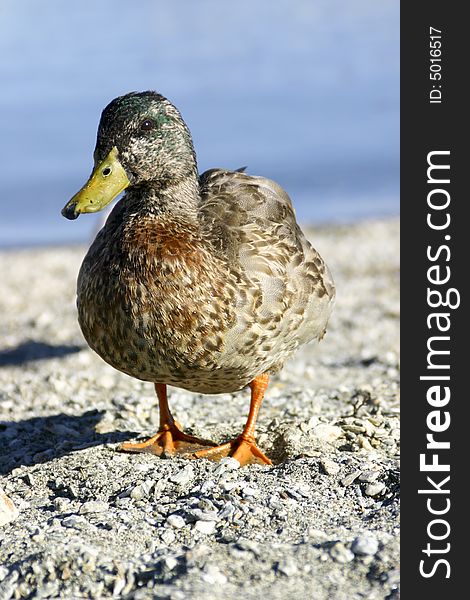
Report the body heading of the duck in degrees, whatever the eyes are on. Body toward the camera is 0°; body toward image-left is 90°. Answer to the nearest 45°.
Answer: approximately 45°

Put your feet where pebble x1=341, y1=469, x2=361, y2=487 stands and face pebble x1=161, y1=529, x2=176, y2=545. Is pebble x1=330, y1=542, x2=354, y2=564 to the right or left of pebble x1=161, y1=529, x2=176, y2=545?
left

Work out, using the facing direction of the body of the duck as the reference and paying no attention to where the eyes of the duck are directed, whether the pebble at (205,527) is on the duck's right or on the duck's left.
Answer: on the duck's left

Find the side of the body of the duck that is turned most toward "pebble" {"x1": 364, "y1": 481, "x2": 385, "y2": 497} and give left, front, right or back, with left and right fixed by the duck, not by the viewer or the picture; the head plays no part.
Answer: left

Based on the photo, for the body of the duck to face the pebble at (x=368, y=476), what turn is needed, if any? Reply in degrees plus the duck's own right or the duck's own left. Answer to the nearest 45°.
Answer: approximately 90° to the duck's own left

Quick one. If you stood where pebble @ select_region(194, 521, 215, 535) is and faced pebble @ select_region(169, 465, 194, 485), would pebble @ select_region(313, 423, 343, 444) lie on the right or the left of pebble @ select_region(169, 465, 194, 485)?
right

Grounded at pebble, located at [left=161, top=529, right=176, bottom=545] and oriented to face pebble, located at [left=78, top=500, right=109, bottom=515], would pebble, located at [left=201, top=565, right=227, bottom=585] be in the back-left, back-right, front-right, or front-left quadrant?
back-left
